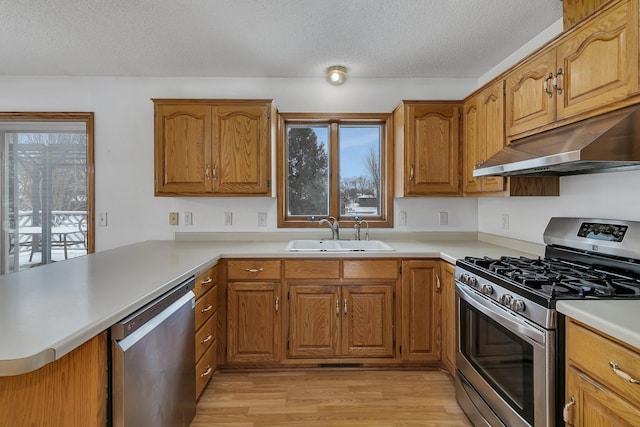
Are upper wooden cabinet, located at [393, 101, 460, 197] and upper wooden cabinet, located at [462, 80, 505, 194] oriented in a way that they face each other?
no

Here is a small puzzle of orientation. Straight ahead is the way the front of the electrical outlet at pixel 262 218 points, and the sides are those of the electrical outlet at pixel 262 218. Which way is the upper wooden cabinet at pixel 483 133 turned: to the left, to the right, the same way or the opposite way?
to the right

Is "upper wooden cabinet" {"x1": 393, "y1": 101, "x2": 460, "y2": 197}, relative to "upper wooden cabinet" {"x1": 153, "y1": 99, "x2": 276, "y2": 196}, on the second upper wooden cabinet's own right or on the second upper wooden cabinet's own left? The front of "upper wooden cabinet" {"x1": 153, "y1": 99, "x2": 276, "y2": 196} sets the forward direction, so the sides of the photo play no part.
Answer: on the second upper wooden cabinet's own left

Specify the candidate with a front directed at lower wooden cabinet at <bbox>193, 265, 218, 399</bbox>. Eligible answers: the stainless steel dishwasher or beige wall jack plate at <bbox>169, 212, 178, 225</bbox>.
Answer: the beige wall jack plate

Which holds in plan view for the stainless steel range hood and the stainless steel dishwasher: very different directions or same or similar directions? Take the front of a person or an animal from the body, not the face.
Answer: very different directions

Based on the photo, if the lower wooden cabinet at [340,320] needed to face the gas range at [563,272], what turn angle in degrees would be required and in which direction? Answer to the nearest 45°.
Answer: approximately 45° to its left

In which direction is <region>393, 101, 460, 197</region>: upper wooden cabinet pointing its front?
toward the camera

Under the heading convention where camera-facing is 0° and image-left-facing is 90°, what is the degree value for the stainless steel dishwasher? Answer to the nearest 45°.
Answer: approximately 315°

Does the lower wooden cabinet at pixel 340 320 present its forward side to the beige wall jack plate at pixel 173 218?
no

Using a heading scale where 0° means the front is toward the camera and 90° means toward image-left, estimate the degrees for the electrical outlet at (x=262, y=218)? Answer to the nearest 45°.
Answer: approximately 0°

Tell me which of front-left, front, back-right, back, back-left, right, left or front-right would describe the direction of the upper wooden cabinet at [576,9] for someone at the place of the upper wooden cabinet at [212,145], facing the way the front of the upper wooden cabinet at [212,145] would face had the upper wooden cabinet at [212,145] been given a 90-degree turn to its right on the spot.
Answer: back-left

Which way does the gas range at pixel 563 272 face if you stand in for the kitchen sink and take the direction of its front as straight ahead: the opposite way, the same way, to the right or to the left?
to the right

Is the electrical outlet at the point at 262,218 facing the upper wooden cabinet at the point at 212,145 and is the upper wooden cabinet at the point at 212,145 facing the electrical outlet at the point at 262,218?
no

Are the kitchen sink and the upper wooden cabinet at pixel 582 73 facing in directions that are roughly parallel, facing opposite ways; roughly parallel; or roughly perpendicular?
roughly perpendicular

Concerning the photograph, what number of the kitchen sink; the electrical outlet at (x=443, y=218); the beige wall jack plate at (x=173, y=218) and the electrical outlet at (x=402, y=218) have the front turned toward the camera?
4

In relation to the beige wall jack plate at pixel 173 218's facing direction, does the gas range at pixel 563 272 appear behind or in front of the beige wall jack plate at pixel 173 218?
in front

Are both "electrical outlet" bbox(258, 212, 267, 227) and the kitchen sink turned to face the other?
no

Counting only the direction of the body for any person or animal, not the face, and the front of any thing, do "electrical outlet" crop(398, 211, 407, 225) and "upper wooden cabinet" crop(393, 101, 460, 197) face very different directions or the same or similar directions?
same or similar directions

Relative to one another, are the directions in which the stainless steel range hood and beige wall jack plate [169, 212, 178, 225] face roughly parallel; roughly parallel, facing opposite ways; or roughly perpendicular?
roughly perpendicular

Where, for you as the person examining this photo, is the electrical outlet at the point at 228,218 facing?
facing the viewer
